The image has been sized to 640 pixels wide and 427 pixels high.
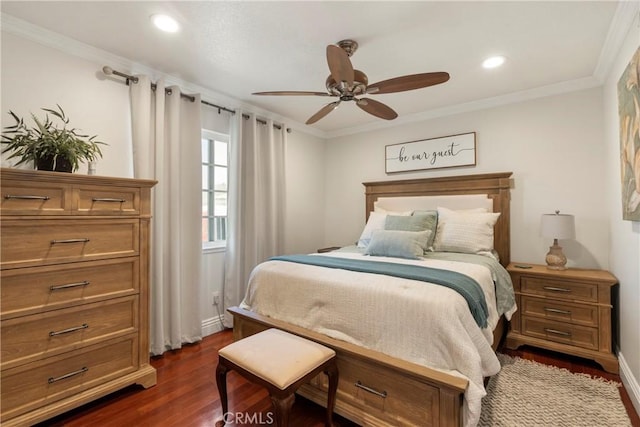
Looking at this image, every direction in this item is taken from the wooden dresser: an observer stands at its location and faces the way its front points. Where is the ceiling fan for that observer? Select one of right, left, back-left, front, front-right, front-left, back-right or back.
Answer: front

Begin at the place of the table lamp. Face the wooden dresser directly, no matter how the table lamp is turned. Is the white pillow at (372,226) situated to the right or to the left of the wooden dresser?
right

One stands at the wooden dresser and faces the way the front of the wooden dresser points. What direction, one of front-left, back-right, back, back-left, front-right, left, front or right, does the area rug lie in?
front

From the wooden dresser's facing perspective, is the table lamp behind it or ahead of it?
ahead

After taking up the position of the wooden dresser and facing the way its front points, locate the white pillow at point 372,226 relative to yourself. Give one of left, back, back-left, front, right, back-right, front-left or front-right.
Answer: front-left

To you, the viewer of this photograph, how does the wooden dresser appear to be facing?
facing the viewer and to the right of the viewer

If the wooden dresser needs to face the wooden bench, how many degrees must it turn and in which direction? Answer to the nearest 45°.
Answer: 0° — it already faces it

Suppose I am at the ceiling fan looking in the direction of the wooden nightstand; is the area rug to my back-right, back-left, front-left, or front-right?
front-right
